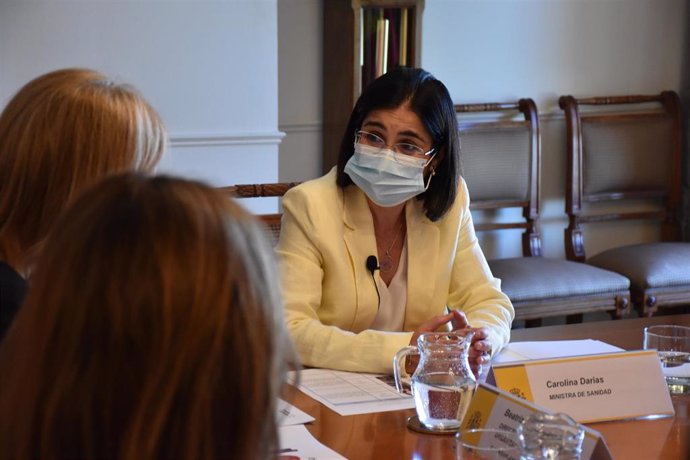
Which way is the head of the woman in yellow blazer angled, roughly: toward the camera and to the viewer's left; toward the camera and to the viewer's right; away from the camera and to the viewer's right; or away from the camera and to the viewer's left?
toward the camera and to the viewer's left

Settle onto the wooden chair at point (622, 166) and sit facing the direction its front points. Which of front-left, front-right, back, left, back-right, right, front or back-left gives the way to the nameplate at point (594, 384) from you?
front-right

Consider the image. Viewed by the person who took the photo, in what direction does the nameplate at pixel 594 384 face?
facing the viewer

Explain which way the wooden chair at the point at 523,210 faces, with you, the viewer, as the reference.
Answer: facing the viewer and to the right of the viewer

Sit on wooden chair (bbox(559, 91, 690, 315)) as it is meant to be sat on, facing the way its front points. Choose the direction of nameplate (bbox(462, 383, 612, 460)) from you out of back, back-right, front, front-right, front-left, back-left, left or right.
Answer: front-right

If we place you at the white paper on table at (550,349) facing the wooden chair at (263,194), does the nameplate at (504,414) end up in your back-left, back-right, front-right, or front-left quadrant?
back-left

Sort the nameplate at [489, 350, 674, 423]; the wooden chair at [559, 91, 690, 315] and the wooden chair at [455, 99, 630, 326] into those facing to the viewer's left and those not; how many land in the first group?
0

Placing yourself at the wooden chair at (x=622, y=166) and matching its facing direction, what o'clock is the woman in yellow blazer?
The woman in yellow blazer is roughly at 2 o'clock from the wooden chair.

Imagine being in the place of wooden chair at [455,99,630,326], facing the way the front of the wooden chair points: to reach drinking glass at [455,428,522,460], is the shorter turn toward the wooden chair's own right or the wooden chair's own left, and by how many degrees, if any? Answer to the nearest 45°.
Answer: approximately 45° to the wooden chair's own right

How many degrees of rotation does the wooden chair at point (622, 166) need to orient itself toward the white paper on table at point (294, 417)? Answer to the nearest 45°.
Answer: approximately 45° to its right

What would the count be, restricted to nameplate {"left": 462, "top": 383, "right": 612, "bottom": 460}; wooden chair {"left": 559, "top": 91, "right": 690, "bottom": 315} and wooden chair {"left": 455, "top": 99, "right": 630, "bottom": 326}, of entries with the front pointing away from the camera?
0

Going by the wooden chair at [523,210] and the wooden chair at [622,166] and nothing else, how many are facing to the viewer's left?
0

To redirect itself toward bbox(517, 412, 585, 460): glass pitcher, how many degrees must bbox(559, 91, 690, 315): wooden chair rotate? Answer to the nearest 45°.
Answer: approximately 45° to its right
